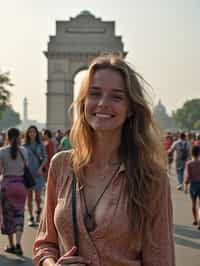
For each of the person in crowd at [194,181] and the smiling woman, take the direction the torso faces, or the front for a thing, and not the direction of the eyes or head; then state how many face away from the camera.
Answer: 1

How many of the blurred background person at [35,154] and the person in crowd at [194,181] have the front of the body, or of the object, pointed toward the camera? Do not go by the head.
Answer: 1

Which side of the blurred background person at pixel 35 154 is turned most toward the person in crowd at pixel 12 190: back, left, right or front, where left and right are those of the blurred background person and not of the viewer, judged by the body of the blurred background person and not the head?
front

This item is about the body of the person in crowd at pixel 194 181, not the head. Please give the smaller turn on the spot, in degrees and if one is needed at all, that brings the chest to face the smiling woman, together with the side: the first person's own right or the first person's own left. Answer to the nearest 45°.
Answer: approximately 180°

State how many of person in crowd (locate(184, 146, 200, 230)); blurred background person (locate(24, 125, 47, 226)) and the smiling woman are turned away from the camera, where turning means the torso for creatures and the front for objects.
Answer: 1

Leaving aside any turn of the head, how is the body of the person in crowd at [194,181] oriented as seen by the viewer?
away from the camera

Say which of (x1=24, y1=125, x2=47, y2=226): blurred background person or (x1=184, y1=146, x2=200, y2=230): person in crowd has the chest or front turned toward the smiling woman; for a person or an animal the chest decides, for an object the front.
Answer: the blurred background person

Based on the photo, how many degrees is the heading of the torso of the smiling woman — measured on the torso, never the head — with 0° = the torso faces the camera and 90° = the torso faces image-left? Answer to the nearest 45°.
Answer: approximately 45°

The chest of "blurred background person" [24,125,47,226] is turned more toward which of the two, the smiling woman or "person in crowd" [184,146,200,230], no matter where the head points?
the smiling woman

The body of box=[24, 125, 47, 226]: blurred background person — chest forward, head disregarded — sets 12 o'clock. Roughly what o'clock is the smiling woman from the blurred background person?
The smiling woman is roughly at 12 o'clock from the blurred background person.

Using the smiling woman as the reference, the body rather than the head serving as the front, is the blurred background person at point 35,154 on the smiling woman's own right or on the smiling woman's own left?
on the smiling woman's own right

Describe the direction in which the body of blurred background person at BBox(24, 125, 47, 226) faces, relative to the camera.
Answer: toward the camera
